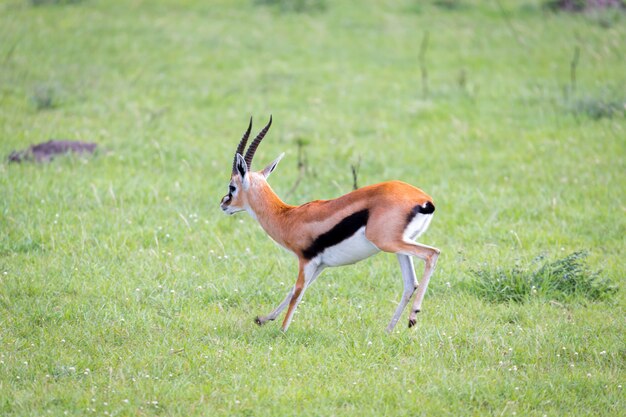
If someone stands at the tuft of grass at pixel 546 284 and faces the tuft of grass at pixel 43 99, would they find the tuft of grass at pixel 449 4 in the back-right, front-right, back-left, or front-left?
front-right

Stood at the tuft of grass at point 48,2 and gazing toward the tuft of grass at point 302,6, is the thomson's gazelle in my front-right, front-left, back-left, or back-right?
front-right

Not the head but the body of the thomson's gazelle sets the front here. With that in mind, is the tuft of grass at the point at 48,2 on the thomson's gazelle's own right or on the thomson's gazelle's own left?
on the thomson's gazelle's own right

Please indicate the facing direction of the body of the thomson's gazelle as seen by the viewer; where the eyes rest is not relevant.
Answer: to the viewer's left

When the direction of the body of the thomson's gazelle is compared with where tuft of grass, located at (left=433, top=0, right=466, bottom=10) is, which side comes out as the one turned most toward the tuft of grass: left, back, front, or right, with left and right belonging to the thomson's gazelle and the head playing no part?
right

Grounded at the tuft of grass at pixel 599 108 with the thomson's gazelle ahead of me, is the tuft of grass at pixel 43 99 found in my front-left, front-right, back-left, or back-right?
front-right

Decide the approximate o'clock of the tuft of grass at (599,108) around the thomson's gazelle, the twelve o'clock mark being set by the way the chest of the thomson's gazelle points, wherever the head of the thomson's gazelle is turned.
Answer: The tuft of grass is roughly at 4 o'clock from the thomson's gazelle.

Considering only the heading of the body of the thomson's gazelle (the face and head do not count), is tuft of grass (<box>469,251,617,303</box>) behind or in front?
behind

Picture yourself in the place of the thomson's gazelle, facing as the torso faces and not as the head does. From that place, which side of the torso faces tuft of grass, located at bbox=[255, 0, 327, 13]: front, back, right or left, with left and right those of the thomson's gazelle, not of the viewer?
right

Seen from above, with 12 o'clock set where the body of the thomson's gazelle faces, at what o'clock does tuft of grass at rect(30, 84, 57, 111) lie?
The tuft of grass is roughly at 2 o'clock from the thomson's gazelle.
